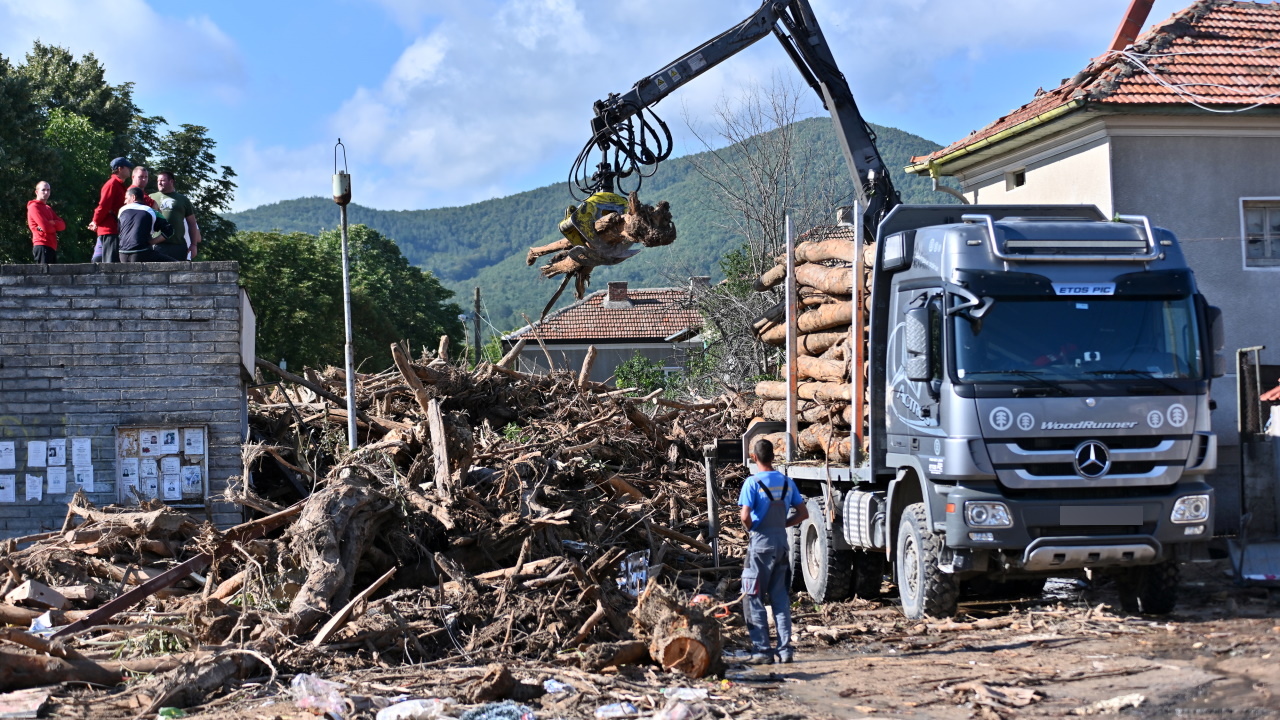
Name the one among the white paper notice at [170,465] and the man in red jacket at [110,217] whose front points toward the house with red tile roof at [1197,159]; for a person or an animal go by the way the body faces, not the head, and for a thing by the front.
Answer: the man in red jacket

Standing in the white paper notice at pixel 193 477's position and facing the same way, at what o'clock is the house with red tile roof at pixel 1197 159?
The house with red tile roof is roughly at 9 o'clock from the white paper notice.

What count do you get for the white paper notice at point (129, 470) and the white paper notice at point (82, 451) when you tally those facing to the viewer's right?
0

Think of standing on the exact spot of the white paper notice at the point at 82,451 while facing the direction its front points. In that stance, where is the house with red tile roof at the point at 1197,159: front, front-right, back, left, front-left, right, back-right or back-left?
left

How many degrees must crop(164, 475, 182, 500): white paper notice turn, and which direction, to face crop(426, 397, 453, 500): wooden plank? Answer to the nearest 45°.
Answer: approximately 90° to its left

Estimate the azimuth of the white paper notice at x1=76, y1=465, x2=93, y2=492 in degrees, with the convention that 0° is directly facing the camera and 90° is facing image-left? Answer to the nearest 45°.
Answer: approximately 0°

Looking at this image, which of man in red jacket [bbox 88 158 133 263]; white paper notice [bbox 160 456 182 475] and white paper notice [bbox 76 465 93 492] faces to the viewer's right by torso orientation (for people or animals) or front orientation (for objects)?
the man in red jacket

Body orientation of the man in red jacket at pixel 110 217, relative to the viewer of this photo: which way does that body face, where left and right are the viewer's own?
facing to the right of the viewer
